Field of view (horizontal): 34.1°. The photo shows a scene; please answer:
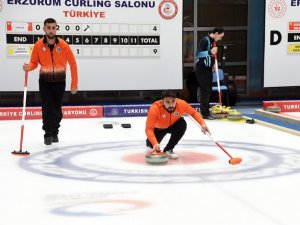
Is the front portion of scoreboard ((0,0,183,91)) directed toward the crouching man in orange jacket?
yes

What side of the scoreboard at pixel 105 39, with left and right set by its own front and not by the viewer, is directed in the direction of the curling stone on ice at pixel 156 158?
front

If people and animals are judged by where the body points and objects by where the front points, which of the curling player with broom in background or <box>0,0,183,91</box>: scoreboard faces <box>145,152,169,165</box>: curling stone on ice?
the scoreboard

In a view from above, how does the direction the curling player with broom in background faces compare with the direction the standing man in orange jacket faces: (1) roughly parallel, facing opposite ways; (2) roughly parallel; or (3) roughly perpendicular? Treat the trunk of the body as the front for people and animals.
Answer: roughly perpendicular

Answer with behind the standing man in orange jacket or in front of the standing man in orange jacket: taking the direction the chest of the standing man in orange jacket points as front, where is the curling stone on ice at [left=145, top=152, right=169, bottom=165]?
in front

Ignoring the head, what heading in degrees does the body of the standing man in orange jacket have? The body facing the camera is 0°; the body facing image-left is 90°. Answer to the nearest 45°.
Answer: approximately 0°

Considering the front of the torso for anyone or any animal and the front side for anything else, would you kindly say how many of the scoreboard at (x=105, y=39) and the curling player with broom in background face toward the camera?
1

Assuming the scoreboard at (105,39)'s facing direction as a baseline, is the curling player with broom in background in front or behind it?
in front
